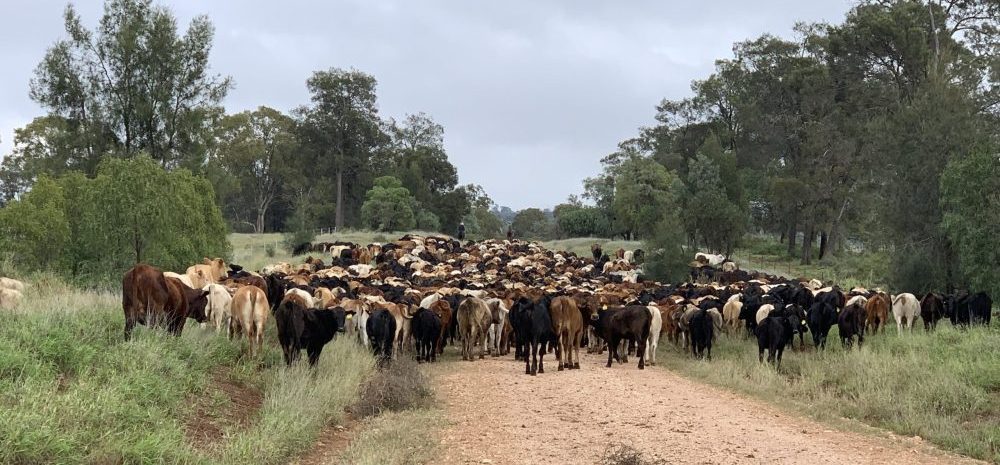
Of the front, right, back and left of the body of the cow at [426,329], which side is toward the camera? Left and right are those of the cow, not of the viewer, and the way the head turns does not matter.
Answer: back

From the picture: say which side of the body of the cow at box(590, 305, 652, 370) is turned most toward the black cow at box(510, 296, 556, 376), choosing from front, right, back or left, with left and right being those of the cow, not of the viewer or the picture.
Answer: front

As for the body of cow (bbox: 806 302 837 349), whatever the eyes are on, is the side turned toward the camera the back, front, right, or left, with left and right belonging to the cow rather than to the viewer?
back

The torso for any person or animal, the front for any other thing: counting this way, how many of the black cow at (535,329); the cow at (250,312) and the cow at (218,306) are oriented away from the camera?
3

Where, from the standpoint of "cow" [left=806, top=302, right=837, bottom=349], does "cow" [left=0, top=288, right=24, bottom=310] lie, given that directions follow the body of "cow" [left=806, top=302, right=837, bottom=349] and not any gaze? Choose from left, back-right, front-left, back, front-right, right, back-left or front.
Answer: back-left

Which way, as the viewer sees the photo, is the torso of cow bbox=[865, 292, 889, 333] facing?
away from the camera

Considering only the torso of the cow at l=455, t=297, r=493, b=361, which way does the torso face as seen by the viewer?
away from the camera

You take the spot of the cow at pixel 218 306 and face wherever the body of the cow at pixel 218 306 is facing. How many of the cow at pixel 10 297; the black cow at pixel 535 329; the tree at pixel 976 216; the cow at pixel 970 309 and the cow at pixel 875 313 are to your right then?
4

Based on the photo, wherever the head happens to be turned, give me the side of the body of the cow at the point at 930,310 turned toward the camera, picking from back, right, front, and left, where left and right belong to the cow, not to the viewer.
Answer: back

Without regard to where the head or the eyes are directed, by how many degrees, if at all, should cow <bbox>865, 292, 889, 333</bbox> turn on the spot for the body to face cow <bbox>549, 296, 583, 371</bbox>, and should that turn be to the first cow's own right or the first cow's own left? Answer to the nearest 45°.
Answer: approximately 135° to the first cow's own left

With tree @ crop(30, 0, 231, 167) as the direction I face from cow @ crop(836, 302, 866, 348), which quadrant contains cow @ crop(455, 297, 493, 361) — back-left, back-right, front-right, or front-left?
front-left
